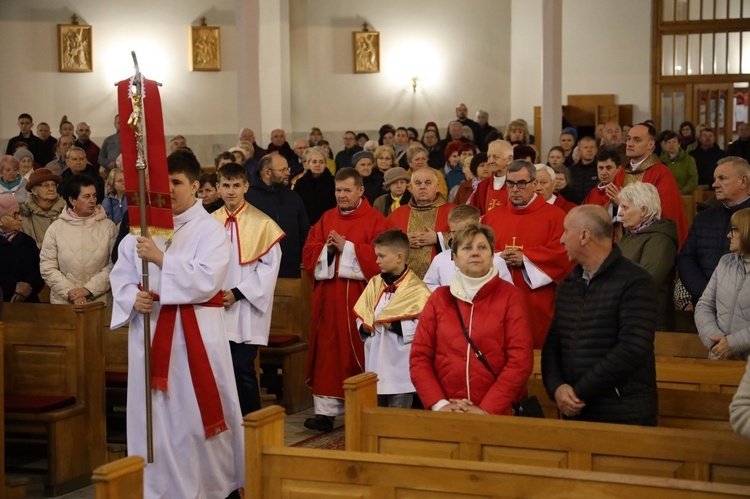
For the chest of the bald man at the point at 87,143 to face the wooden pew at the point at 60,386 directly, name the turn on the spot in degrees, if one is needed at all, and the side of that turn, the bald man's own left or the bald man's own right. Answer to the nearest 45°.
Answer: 0° — they already face it

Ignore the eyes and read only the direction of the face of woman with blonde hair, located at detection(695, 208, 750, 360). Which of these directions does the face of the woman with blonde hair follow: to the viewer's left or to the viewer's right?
to the viewer's left

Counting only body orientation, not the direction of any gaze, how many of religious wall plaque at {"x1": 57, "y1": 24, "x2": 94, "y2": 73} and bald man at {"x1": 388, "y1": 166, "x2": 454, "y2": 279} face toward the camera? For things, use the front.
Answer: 2

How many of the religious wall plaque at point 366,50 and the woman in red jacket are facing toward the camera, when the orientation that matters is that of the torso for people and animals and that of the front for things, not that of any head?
2

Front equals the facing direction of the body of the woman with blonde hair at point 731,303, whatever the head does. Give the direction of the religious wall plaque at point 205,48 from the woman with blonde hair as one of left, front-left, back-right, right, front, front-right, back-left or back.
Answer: right

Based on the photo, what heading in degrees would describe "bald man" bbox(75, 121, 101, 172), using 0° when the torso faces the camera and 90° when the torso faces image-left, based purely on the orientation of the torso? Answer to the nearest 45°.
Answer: approximately 0°
